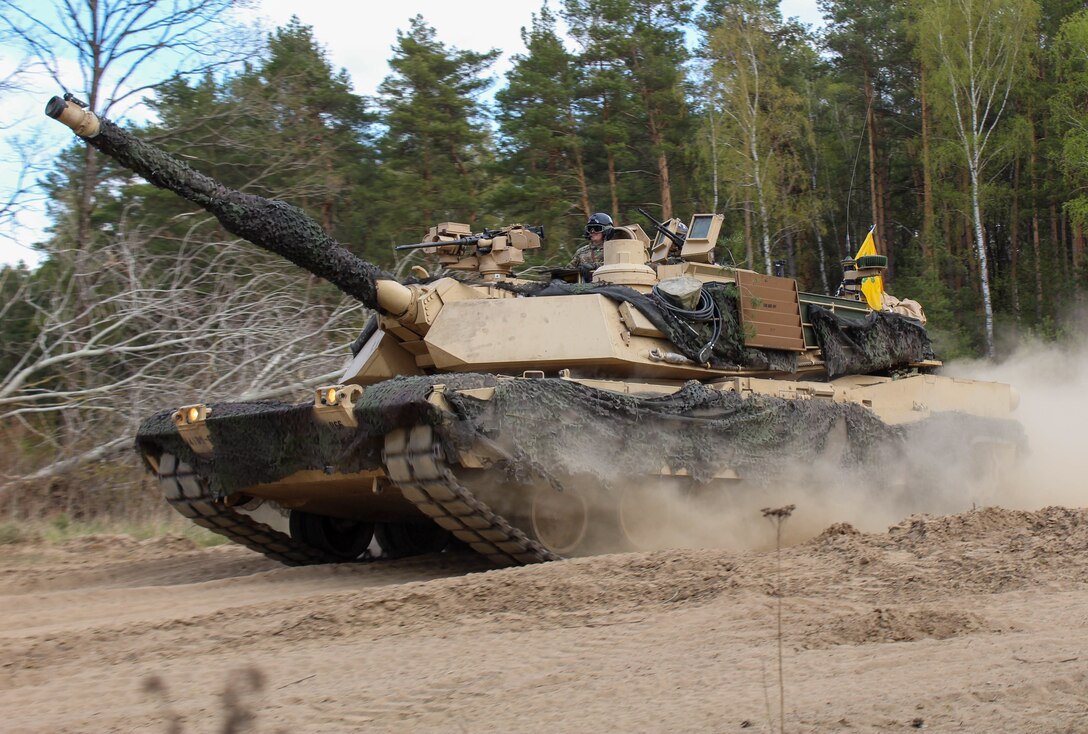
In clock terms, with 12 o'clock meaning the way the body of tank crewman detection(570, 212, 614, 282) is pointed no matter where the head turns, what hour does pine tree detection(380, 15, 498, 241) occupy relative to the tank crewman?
The pine tree is roughly at 4 o'clock from the tank crewman.

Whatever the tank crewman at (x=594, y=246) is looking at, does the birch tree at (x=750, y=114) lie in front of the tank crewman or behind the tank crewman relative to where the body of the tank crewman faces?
behind

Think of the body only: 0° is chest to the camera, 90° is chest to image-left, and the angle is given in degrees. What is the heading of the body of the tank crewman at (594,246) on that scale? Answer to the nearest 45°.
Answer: approximately 45°

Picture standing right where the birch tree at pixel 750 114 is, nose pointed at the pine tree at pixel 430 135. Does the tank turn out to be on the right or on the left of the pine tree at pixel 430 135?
left

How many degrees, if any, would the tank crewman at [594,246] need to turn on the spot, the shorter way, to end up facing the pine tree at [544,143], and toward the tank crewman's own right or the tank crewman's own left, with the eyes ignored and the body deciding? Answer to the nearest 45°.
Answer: approximately 135° to the tank crewman's own right

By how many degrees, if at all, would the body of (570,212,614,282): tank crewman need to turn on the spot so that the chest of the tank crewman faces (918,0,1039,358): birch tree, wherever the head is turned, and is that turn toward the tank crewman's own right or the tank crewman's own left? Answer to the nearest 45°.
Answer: approximately 180°
